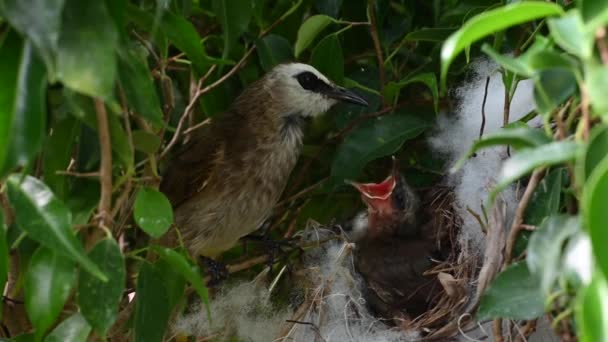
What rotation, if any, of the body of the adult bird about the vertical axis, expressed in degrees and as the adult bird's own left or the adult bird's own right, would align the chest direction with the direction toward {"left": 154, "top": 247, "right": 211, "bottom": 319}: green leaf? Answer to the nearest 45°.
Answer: approximately 90° to the adult bird's own right

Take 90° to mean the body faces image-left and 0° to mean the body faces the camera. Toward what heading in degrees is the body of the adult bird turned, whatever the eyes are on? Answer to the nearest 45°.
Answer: approximately 270°

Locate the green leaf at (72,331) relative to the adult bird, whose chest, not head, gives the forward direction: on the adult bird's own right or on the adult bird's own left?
on the adult bird's own right

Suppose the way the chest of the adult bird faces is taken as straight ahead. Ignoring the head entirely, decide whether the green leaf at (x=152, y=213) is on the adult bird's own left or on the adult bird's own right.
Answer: on the adult bird's own right

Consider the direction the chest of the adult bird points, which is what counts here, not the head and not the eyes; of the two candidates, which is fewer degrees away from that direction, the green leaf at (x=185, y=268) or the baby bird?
the baby bird

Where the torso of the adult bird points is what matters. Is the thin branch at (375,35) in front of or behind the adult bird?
in front
